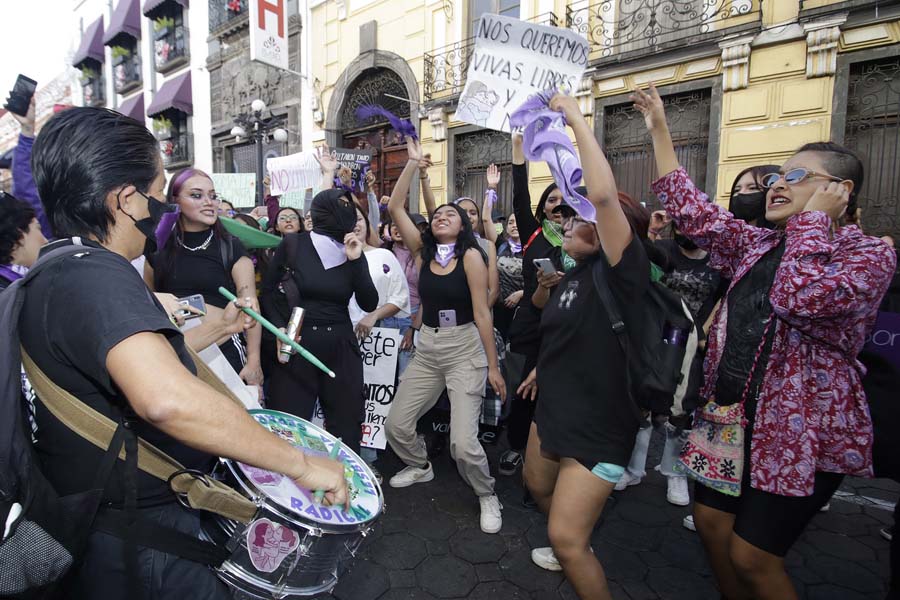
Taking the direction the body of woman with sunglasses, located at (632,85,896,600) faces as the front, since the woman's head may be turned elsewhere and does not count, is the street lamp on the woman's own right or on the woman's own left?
on the woman's own right

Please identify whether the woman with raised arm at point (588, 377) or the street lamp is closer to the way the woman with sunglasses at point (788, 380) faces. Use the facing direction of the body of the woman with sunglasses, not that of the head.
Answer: the woman with raised arm

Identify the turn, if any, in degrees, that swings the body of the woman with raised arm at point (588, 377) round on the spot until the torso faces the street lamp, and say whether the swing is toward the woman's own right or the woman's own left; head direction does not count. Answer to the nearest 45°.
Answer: approximately 90° to the woman's own right

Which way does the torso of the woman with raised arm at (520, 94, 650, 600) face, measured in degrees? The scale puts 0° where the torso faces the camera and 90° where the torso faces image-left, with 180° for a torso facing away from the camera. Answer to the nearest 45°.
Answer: approximately 45°

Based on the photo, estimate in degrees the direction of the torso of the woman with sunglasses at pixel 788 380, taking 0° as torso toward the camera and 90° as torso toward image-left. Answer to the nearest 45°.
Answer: approximately 45°

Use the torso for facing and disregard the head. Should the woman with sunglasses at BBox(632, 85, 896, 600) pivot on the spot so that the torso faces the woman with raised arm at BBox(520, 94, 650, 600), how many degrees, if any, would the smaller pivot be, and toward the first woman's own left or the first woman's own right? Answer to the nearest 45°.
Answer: approximately 45° to the first woman's own right

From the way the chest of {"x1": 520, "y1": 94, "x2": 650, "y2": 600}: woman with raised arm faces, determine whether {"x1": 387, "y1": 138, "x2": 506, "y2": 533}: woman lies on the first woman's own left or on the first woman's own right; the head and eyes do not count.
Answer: on the first woman's own right

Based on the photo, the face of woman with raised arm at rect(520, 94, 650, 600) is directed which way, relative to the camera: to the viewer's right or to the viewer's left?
to the viewer's left
